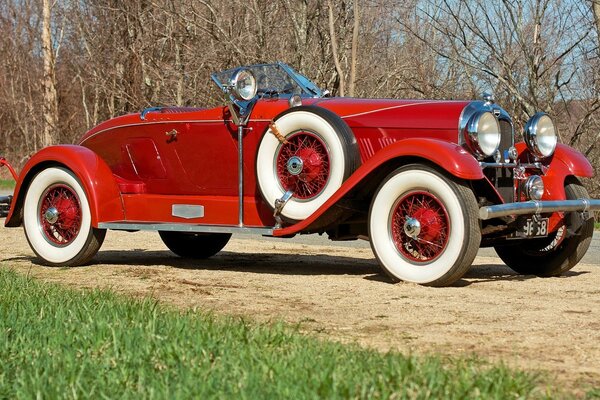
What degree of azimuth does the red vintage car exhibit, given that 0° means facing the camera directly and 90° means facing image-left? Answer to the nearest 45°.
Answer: approximately 315°

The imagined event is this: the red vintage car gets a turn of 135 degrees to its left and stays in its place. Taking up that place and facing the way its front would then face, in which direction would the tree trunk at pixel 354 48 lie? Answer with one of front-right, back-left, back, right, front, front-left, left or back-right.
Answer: front

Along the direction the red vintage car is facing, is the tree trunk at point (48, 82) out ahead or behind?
behind
